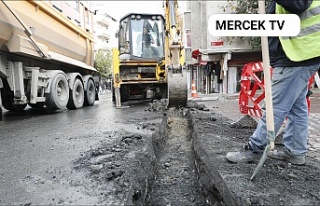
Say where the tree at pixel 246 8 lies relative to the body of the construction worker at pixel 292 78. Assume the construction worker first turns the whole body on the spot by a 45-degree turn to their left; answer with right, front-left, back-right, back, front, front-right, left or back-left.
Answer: back-right

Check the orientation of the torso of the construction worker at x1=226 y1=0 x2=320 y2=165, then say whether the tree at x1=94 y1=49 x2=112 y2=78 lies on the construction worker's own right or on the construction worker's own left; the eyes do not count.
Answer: on the construction worker's own right

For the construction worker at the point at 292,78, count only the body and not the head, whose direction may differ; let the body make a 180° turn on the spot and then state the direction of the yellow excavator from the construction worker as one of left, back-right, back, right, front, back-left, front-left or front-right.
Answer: back-left

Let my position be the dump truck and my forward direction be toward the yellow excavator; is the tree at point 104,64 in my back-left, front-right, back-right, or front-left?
front-left

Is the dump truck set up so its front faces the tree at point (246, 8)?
no

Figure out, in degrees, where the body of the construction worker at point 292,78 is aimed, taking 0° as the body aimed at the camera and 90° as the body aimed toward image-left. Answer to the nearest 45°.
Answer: approximately 90°

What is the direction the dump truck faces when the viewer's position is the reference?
facing the viewer and to the left of the viewer
